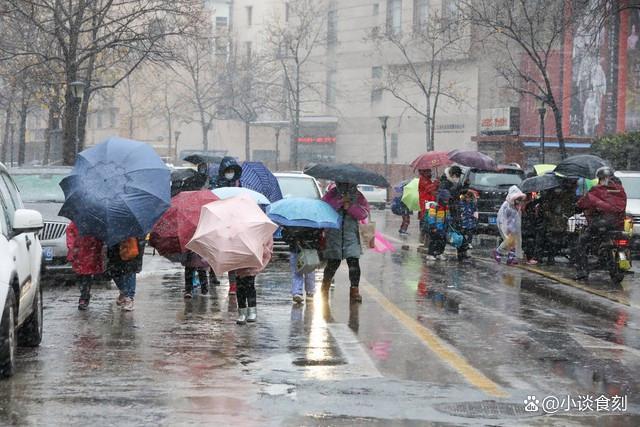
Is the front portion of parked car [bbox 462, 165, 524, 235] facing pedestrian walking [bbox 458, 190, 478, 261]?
yes

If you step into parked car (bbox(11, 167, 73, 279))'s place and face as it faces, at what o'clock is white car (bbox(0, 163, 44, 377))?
The white car is roughly at 12 o'clock from the parked car.

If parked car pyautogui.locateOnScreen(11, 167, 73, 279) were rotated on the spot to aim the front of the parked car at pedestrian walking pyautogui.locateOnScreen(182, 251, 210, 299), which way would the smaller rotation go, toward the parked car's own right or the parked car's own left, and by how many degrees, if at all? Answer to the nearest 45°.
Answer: approximately 45° to the parked car's own left

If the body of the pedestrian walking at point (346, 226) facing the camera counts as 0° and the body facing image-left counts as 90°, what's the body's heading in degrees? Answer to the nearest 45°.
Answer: approximately 0°

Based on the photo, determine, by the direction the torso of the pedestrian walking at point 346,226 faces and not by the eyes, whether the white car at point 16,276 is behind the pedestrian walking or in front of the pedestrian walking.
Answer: in front

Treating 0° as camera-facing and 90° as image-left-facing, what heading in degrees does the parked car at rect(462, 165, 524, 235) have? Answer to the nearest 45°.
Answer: approximately 0°
